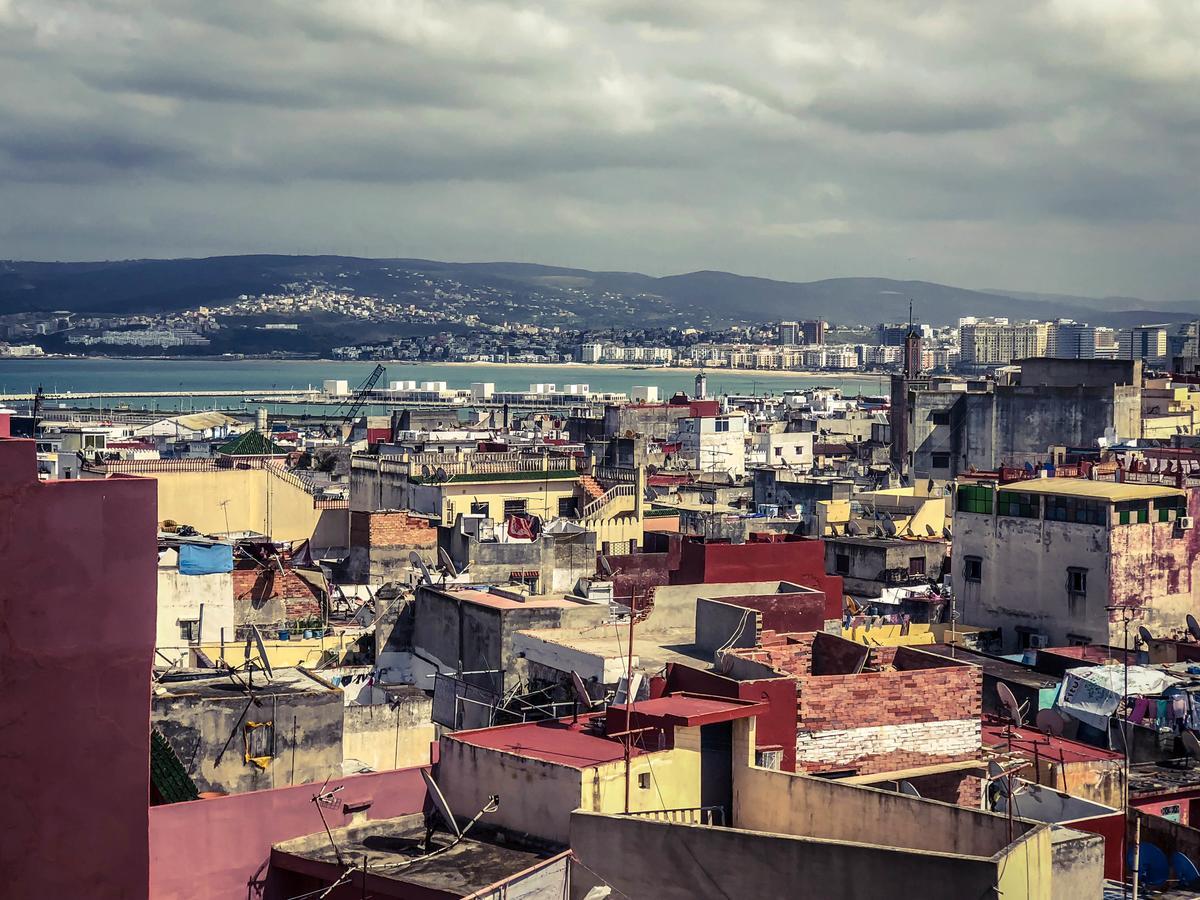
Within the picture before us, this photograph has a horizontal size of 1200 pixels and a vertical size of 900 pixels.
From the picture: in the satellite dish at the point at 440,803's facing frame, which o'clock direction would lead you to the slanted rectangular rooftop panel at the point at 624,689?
the slanted rectangular rooftop panel at the point at 624,689 is roughly at 10 o'clock from the satellite dish at the point at 440,803.

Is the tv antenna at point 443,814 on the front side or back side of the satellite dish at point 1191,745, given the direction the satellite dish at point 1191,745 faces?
on the back side

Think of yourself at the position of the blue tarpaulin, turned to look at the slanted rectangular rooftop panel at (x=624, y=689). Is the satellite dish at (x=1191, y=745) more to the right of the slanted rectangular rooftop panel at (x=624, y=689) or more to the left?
left

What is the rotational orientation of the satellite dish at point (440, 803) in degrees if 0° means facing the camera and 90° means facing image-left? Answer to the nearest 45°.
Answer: approximately 270°

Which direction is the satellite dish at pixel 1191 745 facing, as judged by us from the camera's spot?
facing away from the viewer and to the right of the viewer

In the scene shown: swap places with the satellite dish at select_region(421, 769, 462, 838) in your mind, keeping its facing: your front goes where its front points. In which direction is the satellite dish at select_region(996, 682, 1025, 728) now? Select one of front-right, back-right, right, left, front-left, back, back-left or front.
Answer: front-left

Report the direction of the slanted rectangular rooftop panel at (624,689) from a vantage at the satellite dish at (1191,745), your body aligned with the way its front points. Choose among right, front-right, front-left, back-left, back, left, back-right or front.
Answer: back

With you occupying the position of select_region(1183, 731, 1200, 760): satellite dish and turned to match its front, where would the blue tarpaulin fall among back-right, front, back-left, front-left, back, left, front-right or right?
back-left

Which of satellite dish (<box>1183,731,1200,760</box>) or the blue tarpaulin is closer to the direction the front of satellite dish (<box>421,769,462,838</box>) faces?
the satellite dish

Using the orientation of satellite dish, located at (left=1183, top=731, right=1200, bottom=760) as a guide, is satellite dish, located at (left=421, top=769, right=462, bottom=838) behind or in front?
behind

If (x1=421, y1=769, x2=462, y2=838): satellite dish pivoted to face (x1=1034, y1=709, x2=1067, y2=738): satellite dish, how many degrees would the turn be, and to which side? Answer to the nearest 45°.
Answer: approximately 45° to its left

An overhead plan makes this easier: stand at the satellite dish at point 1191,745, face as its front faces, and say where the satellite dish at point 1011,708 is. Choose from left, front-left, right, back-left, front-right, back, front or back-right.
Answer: back
